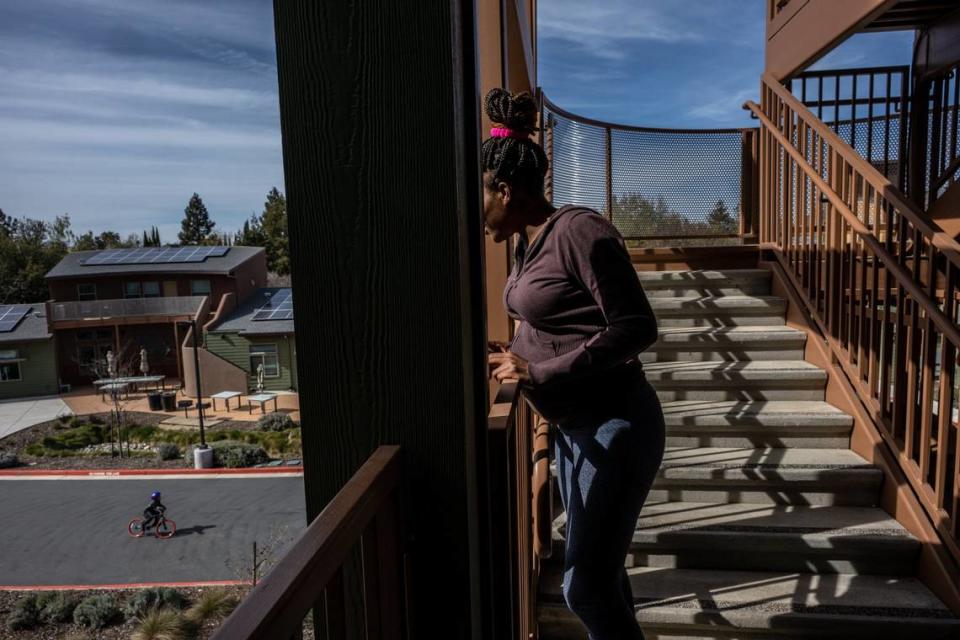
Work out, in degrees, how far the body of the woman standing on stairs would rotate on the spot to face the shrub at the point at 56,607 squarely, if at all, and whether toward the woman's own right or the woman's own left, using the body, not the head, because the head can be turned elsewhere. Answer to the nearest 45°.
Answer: approximately 45° to the woman's own right

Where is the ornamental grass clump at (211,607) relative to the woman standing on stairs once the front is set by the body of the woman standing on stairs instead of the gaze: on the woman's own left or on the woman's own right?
on the woman's own right

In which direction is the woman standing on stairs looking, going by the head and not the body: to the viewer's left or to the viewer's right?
to the viewer's left

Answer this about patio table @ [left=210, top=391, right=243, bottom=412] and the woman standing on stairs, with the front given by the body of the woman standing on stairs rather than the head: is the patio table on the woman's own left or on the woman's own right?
on the woman's own right

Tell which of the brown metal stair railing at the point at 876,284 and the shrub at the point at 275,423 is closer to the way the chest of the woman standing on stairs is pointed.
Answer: the shrub

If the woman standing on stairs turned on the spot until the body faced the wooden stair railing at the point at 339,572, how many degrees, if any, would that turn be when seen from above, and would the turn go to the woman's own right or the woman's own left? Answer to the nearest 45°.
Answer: approximately 90° to the woman's own left

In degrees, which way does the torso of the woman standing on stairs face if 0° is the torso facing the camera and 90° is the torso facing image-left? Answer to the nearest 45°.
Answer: approximately 90°

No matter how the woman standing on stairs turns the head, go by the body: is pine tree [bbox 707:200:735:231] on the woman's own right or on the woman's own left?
on the woman's own right

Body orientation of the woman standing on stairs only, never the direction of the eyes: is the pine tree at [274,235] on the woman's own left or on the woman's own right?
on the woman's own right
